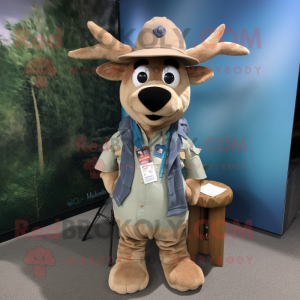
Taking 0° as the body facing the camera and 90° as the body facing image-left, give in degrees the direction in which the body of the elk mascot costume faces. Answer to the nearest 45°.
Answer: approximately 0°

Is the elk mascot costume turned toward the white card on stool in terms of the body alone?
no
